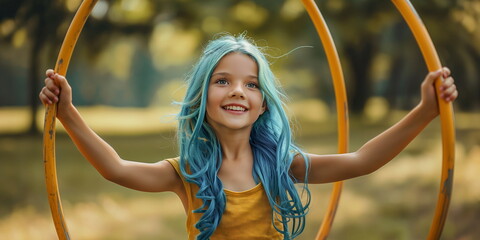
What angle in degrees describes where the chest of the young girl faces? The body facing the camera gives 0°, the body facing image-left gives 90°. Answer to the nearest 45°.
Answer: approximately 0°
